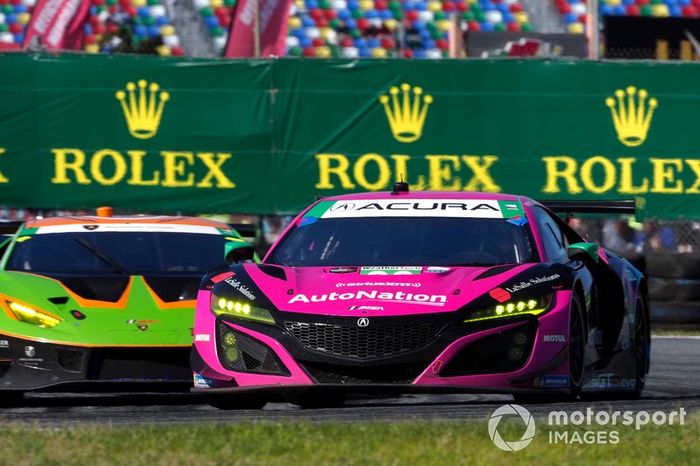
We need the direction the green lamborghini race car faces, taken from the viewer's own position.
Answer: facing the viewer

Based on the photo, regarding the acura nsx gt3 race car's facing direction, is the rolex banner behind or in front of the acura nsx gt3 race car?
behind

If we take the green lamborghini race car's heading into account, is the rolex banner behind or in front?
behind

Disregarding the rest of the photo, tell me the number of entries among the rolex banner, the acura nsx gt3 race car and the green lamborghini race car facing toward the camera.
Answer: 3

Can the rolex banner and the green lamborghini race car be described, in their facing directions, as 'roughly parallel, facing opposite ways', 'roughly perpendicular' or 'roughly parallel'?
roughly parallel

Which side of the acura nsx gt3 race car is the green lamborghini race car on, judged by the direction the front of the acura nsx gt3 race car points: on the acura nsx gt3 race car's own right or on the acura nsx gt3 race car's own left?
on the acura nsx gt3 race car's own right

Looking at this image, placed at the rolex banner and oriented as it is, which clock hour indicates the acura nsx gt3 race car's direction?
The acura nsx gt3 race car is roughly at 12 o'clock from the rolex banner.

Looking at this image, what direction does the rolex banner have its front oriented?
toward the camera

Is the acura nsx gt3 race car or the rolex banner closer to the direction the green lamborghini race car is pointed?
the acura nsx gt3 race car

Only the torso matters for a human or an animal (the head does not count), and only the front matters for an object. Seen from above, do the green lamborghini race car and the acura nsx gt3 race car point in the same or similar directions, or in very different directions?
same or similar directions

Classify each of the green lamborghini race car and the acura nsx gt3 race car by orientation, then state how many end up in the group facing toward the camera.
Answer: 2

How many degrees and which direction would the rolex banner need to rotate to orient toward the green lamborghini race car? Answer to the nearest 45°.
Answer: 0° — it already faces it

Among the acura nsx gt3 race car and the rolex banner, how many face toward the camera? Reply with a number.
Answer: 2

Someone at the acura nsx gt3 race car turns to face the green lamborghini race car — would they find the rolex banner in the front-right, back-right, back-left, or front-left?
front-right
